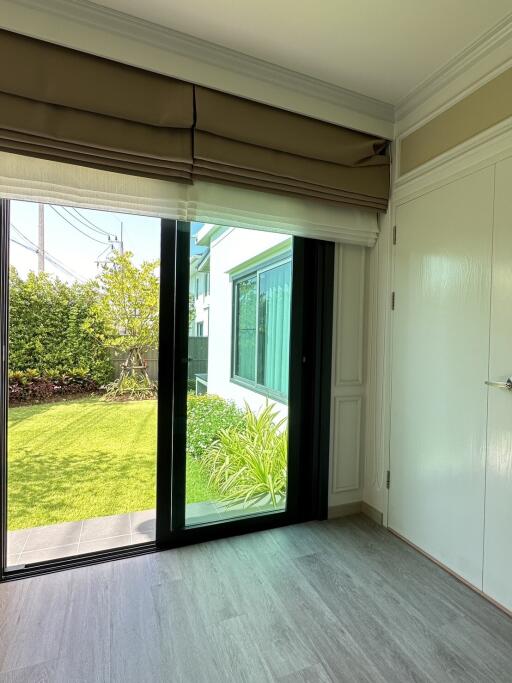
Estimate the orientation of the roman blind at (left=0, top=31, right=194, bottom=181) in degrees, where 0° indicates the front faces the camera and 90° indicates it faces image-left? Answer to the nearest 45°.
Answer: approximately 315°

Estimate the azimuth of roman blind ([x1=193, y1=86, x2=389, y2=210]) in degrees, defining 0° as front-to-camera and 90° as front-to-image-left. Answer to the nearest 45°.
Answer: approximately 315°

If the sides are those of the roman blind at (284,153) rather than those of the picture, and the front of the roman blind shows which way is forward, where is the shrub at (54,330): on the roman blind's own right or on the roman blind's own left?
on the roman blind's own right
